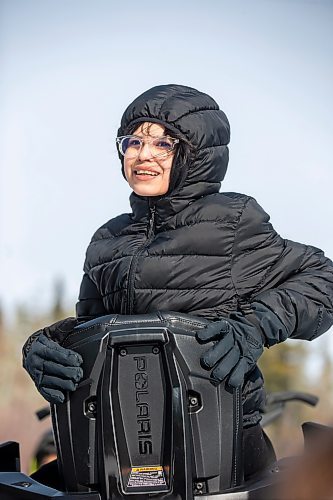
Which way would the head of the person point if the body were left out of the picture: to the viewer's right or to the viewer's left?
to the viewer's left

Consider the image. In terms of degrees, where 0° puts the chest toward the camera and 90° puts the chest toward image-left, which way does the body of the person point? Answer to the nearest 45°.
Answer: approximately 45°
